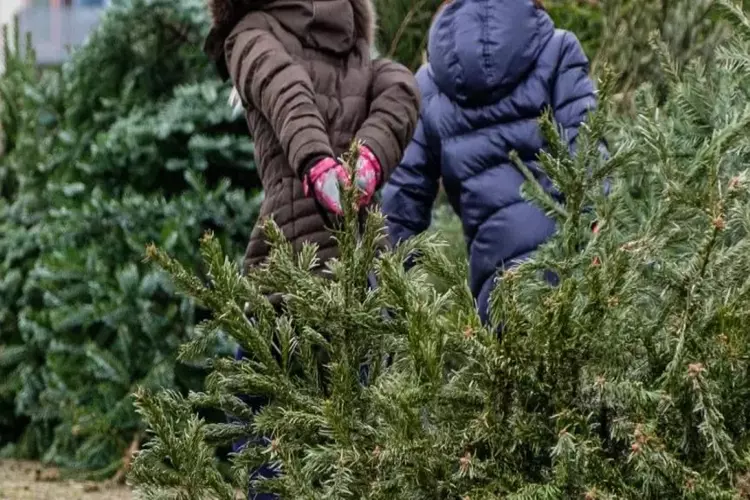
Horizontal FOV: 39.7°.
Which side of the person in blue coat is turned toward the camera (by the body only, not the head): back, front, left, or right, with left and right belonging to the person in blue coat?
back

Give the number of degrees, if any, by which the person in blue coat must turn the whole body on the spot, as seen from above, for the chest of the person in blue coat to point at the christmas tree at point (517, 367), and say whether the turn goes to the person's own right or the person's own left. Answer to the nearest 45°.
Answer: approximately 180°

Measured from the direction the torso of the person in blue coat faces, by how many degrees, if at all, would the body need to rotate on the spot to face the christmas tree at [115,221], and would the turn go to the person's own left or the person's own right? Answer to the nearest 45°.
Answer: approximately 45° to the person's own left

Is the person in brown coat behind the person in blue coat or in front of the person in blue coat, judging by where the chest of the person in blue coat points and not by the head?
behind

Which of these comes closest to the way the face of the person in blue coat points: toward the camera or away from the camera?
away from the camera
